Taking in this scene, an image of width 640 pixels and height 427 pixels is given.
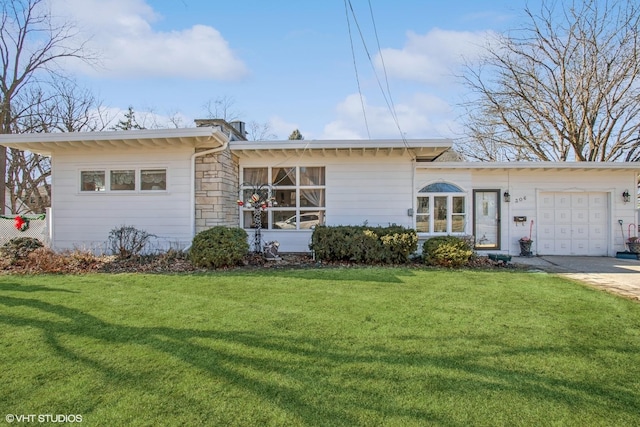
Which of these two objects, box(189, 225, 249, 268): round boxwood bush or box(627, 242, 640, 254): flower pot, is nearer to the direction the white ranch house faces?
the round boxwood bush

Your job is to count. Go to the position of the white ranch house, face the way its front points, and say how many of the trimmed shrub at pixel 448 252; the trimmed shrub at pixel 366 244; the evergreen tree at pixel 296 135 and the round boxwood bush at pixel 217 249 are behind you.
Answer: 1

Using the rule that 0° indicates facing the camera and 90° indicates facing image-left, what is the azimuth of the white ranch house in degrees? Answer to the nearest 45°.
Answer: approximately 0°

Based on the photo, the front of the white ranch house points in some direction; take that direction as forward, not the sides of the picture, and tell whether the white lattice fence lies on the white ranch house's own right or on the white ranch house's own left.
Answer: on the white ranch house's own right

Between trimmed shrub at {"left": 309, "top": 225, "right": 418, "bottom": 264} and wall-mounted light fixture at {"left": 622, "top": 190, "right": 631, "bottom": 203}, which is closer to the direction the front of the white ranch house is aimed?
the trimmed shrub

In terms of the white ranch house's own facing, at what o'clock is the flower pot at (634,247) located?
The flower pot is roughly at 9 o'clock from the white ranch house.

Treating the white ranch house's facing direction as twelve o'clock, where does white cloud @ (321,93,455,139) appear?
The white cloud is roughly at 7 o'clock from the white ranch house.

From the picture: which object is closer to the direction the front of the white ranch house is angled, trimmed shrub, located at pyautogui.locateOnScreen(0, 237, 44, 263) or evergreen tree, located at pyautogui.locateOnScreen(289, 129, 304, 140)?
the trimmed shrub

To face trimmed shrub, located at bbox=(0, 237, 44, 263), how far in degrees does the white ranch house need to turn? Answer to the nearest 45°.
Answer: approximately 90° to its right
